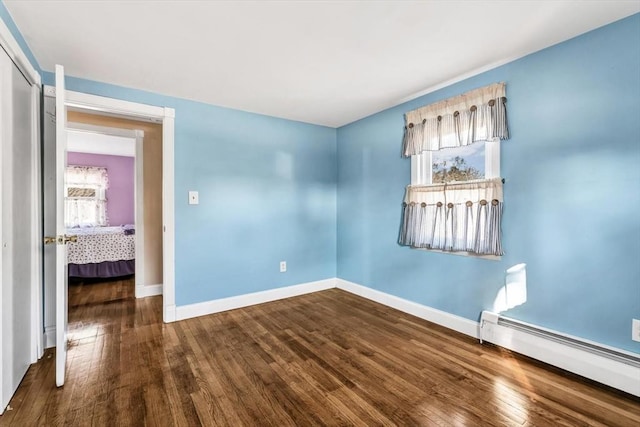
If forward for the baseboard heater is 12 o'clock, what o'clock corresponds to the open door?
The open door is roughly at 12 o'clock from the baseboard heater.

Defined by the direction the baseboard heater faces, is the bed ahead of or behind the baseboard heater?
ahead

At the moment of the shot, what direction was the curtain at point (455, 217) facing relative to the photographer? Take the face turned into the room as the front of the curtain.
facing the viewer and to the left of the viewer

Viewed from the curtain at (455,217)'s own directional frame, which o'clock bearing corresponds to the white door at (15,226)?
The white door is roughly at 12 o'clock from the curtain.

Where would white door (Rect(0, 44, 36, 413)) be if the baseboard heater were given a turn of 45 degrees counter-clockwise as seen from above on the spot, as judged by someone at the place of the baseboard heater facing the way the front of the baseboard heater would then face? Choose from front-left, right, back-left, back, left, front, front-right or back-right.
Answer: front-right

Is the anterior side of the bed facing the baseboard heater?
no

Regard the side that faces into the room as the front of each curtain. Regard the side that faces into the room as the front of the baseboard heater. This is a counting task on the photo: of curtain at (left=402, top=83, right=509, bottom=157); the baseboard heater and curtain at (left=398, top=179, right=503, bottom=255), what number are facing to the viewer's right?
0

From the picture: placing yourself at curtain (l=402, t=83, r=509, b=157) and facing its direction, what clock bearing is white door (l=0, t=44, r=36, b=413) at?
The white door is roughly at 12 o'clock from the curtain.

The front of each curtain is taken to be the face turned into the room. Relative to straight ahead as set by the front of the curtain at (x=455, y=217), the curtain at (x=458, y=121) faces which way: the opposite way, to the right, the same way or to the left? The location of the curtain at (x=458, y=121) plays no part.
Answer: the same way

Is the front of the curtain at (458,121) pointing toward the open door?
yes

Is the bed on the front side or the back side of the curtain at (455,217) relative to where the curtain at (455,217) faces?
on the front side

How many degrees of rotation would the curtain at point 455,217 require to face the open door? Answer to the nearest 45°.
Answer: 0° — it already faces it

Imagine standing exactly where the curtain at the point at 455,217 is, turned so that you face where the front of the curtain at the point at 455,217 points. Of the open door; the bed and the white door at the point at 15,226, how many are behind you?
0
